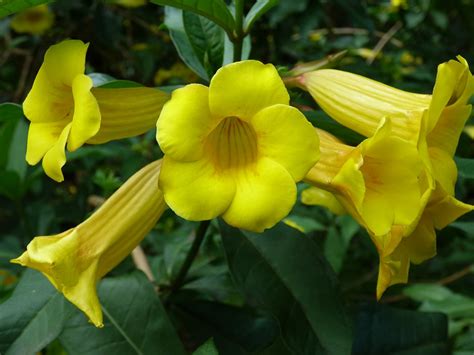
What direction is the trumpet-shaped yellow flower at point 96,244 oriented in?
to the viewer's left

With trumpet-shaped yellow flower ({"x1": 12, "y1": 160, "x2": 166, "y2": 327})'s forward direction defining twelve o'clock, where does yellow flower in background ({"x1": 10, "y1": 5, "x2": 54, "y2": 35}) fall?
The yellow flower in background is roughly at 3 o'clock from the trumpet-shaped yellow flower.

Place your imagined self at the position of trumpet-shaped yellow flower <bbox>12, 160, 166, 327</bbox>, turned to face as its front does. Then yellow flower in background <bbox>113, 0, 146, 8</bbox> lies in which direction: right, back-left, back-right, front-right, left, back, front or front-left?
right

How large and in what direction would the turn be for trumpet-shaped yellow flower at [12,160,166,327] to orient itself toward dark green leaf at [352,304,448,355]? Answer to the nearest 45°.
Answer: approximately 180°

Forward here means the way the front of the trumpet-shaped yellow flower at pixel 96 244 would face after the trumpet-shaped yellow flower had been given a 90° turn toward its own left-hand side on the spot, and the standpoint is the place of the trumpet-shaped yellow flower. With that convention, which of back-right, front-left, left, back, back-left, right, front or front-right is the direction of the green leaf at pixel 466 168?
left
